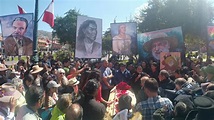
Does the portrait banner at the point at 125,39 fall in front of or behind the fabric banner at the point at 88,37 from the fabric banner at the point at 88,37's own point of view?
behind

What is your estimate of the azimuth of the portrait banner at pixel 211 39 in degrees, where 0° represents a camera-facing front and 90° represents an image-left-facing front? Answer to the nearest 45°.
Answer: approximately 0°

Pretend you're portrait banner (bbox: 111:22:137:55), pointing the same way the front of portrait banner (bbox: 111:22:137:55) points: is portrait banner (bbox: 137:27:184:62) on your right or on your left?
on your left

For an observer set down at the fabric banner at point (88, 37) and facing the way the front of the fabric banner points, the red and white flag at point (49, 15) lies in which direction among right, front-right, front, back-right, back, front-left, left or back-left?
back-right

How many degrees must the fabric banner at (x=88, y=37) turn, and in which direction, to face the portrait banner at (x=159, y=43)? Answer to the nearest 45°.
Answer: approximately 135° to its left

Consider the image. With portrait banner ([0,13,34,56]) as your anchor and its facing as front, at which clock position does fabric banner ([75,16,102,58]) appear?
The fabric banner is roughly at 10 o'clock from the portrait banner.

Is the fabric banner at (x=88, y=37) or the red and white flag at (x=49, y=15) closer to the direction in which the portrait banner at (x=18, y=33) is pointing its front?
the fabric banner

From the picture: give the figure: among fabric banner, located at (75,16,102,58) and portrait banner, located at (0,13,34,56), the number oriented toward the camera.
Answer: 2

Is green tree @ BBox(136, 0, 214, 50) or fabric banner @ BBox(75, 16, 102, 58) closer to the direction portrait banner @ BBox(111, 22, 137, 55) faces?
the fabric banner

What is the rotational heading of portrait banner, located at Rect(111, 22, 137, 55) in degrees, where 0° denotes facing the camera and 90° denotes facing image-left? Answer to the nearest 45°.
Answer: approximately 0°
